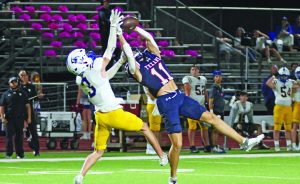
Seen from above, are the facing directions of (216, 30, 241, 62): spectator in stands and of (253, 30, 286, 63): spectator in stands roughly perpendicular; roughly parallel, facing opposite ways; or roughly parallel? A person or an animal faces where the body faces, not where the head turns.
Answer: roughly parallel

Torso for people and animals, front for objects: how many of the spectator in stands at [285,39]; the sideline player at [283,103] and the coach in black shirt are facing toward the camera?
3

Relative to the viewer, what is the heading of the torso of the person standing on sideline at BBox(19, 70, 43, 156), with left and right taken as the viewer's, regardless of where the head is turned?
facing the viewer and to the right of the viewer

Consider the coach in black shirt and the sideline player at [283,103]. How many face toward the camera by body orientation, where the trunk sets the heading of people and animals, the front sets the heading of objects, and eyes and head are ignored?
2

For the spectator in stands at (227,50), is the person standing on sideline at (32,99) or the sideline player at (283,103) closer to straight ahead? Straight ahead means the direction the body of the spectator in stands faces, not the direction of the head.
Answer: the sideline player

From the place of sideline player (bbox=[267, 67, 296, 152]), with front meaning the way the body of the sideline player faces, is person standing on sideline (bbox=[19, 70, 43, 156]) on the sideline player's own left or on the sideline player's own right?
on the sideline player's own right

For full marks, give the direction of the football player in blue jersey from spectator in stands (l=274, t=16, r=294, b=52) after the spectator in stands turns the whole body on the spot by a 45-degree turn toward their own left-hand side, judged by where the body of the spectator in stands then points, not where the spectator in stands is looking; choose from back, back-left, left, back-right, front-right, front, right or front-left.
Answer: front-right

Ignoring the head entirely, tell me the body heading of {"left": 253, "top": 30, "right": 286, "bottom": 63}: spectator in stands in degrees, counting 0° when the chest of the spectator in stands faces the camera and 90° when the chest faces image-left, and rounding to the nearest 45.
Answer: approximately 315°

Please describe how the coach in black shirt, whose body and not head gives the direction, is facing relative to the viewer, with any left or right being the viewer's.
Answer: facing the viewer

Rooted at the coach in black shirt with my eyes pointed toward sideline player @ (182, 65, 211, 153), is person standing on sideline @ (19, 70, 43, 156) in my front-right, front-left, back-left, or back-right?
front-left

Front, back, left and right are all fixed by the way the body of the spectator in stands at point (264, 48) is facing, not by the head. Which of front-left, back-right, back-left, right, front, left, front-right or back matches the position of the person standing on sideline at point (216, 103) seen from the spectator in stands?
front-right

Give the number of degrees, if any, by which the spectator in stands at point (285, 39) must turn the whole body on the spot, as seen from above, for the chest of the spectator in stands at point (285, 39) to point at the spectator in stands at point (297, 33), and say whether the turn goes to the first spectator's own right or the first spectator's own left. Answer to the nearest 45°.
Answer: approximately 135° to the first spectator's own left

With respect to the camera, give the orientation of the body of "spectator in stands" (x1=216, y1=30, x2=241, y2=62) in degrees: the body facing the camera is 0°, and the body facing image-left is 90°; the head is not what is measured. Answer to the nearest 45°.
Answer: approximately 315°

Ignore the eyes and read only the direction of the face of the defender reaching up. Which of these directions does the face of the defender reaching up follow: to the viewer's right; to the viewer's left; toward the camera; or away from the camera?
to the viewer's right

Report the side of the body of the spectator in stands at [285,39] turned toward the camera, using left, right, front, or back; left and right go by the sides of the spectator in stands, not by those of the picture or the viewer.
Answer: front
